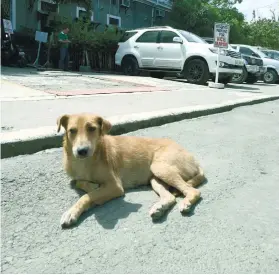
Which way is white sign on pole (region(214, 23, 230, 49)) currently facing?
toward the camera

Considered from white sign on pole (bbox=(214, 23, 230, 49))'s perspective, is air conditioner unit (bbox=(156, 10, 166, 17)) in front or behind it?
behind

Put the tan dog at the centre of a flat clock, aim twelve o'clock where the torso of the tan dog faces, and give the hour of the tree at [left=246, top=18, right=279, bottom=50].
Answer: The tree is roughly at 5 o'clock from the tan dog.

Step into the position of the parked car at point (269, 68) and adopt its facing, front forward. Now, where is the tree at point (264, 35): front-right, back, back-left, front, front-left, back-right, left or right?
back-left

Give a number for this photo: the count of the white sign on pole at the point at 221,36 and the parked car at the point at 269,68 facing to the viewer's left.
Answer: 0

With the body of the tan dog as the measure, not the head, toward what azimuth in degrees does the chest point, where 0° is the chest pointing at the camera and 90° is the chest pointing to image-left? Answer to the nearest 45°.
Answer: approximately 45°

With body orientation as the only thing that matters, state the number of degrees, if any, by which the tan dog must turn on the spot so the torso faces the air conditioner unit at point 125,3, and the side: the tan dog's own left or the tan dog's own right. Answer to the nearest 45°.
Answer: approximately 135° to the tan dog's own right

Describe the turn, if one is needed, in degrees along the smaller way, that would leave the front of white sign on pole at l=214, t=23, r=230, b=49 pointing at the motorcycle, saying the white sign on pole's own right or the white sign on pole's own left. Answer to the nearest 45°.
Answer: approximately 90° to the white sign on pole's own right

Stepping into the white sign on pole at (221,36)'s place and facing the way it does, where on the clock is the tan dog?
The tan dog is roughly at 12 o'clock from the white sign on pole.

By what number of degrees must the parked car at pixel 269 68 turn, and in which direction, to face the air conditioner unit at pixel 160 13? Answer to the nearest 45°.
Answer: approximately 180°

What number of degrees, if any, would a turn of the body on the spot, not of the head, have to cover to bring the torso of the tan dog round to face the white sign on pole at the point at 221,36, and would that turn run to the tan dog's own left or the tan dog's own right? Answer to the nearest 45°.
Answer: approximately 135° to the tan dog's own right

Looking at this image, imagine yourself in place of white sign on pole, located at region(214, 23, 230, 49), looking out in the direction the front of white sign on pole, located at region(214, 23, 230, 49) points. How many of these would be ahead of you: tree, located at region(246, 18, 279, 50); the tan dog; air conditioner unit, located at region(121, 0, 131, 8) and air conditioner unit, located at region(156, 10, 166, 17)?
1
